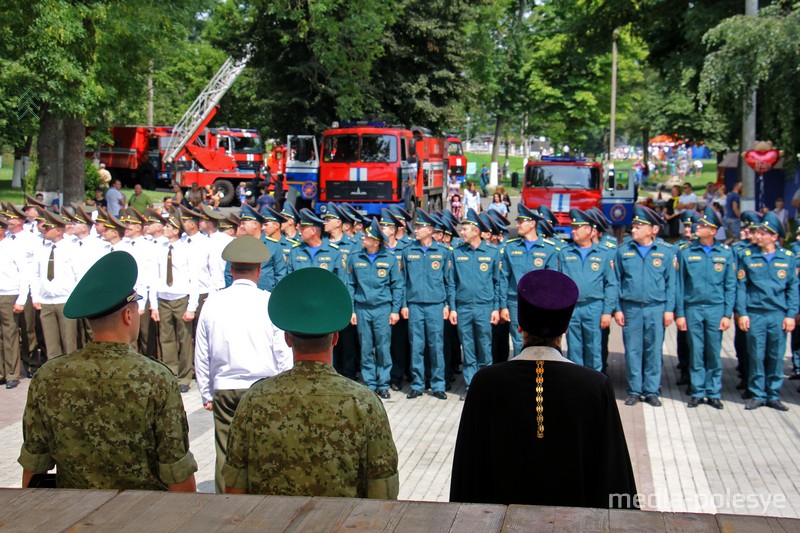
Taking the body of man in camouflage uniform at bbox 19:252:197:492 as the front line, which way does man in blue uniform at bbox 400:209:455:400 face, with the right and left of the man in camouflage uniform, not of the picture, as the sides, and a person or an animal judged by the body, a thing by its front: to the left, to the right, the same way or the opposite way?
the opposite way

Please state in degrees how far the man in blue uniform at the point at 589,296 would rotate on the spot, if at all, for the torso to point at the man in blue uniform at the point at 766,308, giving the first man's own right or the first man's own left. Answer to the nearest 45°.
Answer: approximately 135° to the first man's own left

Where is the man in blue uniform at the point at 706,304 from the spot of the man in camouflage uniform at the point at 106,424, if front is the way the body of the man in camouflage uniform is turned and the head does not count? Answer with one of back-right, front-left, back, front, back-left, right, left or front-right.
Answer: front-right

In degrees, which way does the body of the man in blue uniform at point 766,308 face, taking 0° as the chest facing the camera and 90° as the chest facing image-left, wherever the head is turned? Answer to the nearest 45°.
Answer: approximately 0°

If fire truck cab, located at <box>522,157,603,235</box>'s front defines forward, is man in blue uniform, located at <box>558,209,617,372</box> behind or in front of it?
in front

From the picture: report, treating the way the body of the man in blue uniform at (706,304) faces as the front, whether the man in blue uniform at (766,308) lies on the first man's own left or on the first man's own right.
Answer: on the first man's own left

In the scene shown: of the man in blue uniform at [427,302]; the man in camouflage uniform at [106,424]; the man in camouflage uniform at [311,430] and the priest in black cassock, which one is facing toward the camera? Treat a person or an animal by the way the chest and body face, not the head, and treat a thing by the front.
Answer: the man in blue uniform

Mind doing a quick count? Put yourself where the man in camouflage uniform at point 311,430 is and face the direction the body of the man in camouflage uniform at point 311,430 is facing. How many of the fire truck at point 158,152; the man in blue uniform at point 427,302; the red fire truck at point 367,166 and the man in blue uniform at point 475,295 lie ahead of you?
4

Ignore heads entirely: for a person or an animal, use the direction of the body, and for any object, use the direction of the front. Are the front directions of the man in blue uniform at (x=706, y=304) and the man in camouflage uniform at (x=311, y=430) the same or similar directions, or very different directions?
very different directions

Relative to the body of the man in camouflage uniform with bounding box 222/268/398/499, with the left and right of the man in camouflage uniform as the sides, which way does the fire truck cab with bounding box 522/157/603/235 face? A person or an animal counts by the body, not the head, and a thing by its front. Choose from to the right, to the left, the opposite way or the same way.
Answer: the opposite way

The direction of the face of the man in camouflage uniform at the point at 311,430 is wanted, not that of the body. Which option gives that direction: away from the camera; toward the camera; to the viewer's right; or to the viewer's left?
away from the camera

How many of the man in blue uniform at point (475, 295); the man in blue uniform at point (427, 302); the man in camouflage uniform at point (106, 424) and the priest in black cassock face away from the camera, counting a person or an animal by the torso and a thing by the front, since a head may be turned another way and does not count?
2

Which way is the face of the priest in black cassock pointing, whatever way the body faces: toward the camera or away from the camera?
away from the camera

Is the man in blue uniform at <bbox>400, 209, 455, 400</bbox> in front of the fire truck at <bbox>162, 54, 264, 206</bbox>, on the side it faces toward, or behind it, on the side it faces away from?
in front

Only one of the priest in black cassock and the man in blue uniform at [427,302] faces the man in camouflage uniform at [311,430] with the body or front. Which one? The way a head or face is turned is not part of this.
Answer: the man in blue uniform
